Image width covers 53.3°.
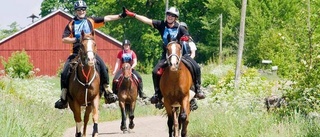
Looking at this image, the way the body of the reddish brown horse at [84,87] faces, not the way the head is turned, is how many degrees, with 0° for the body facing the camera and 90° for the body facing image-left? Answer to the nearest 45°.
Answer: approximately 0°

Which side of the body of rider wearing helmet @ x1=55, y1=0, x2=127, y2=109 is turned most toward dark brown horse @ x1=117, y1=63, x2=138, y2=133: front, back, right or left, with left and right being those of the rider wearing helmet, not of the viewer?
back

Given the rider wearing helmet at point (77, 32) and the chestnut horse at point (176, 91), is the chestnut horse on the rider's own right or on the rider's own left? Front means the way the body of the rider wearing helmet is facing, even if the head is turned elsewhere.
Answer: on the rider's own left

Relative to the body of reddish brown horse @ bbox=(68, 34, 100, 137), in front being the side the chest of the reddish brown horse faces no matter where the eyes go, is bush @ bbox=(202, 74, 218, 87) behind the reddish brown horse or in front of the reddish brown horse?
behind

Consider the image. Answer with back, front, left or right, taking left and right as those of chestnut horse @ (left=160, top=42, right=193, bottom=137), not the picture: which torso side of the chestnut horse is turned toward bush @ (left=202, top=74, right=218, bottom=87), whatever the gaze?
back

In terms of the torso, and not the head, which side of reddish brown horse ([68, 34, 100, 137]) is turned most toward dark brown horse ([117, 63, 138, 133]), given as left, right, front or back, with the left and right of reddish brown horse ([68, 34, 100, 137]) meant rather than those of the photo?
back

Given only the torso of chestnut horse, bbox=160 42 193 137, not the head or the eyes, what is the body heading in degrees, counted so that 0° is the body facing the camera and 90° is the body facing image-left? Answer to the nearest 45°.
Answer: approximately 0°
